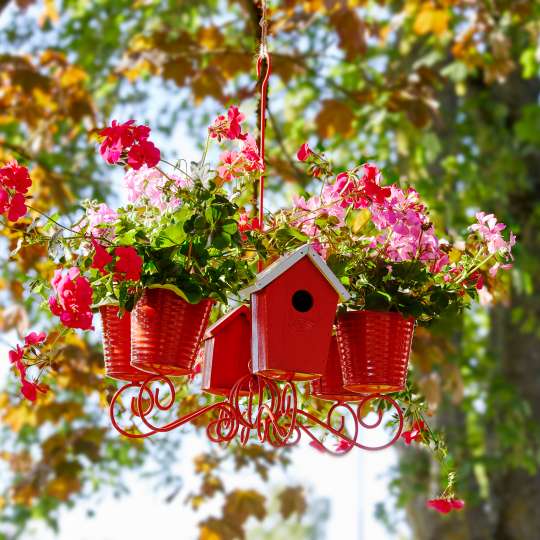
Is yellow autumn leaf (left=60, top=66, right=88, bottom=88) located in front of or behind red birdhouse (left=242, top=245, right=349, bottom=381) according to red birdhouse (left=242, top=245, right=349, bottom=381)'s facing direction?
behind

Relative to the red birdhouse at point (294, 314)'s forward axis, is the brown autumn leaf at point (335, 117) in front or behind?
behind

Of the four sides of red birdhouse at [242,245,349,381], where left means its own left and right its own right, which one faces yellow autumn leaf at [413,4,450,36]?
back

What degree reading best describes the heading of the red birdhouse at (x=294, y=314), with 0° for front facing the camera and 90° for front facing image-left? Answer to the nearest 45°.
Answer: approximately 0°

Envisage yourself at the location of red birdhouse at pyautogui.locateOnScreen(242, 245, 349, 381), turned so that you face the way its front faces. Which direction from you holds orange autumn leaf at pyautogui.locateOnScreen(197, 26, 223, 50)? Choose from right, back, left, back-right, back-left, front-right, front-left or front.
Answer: back
